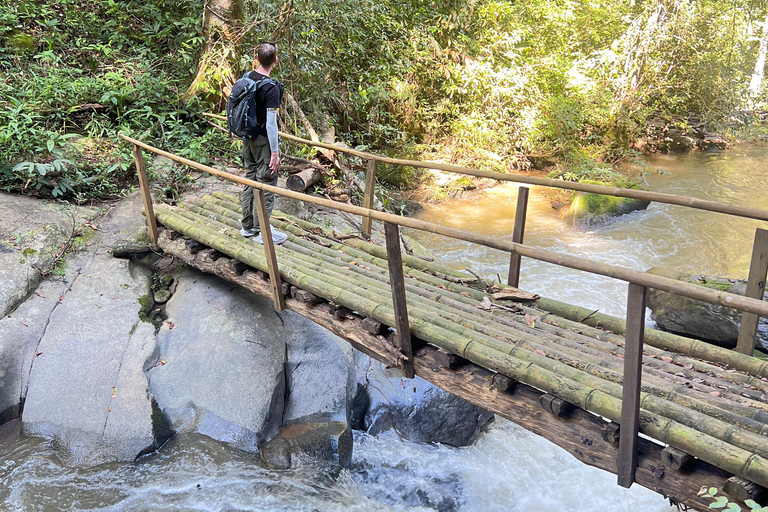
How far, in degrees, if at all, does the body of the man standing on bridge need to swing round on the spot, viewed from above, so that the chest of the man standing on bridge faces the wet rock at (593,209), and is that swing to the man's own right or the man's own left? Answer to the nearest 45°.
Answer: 0° — they already face it

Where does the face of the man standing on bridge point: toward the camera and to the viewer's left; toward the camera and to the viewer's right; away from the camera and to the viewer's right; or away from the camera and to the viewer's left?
away from the camera and to the viewer's right

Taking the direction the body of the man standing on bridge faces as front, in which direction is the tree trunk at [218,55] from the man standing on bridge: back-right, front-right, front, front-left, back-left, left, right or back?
front-left

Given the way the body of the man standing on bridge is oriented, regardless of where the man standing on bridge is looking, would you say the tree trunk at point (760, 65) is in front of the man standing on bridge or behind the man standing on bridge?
in front

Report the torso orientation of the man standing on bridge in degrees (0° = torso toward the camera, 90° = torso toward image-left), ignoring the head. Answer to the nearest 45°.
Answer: approximately 225°
